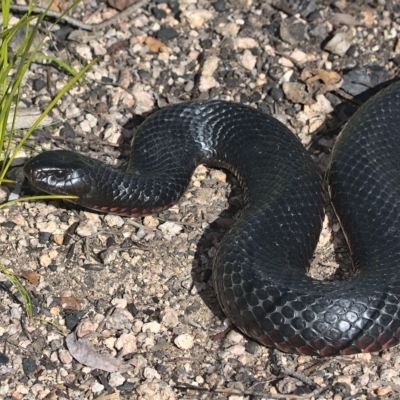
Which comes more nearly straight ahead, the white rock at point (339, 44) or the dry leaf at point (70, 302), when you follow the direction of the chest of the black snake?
the dry leaf

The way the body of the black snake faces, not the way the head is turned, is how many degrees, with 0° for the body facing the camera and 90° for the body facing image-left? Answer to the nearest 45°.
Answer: approximately 90°

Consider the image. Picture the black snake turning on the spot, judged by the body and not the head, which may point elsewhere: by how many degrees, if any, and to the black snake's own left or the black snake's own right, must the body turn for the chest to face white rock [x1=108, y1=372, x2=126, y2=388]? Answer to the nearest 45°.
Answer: approximately 45° to the black snake's own left

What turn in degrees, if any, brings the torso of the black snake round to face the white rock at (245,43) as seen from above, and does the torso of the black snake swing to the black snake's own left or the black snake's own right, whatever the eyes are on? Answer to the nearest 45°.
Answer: approximately 90° to the black snake's own right

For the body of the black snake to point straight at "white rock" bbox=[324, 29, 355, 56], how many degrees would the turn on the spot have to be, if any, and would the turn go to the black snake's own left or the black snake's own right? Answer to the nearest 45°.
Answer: approximately 90° to the black snake's own right

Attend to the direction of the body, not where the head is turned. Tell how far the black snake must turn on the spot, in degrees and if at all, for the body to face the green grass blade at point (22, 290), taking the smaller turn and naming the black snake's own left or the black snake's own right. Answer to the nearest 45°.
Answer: approximately 45° to the black snake's own left

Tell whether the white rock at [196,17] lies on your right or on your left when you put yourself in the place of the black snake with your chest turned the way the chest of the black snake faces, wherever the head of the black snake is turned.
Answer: on your right

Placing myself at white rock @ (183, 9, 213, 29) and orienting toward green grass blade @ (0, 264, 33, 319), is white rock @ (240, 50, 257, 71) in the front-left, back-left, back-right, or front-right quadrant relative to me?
front-left

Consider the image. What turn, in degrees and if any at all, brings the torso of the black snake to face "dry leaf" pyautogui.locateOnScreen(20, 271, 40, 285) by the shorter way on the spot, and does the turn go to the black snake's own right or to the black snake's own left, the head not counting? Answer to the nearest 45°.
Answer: approximately 45° to the black snake's own left

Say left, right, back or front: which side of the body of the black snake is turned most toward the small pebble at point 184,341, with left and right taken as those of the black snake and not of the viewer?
left

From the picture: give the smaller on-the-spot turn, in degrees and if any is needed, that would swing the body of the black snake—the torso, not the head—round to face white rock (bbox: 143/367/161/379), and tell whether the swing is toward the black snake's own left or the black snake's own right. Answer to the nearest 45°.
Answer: approximately 45° to the black snake's own left

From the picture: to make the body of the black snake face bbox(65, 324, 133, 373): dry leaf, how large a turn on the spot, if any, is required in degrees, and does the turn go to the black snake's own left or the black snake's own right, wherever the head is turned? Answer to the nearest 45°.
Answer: approximately 45° to the black snake's own left

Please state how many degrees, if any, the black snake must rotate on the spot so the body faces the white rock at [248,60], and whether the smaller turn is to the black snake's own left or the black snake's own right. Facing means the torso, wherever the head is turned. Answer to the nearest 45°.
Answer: approximately 90° to the black snake's own right
